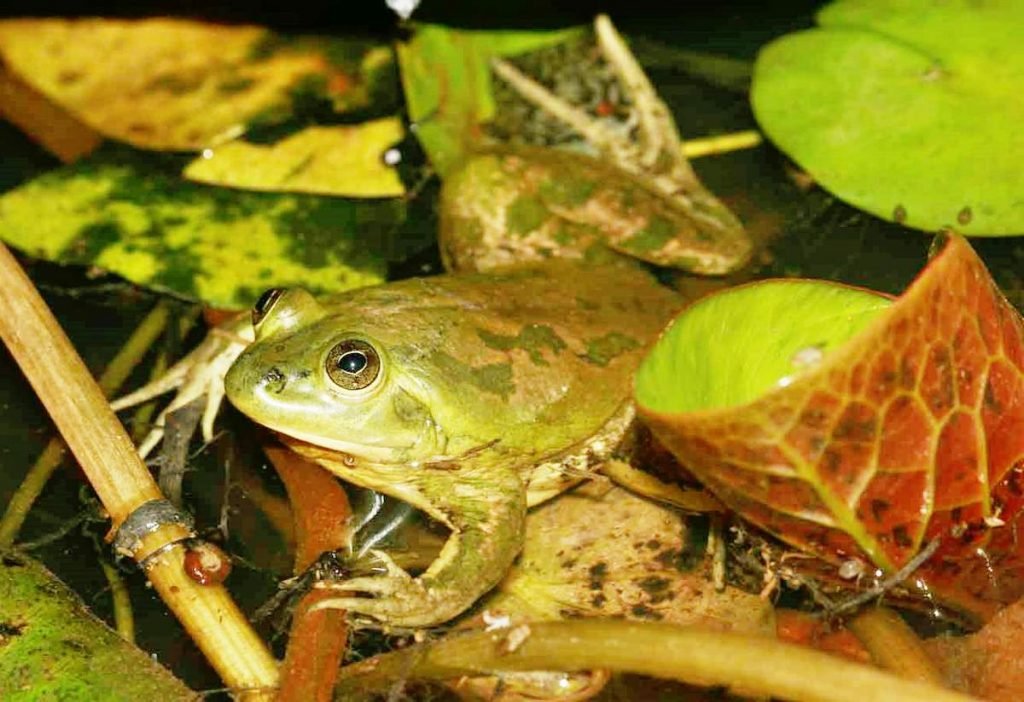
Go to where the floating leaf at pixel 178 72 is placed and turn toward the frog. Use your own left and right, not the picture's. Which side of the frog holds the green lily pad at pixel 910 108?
left

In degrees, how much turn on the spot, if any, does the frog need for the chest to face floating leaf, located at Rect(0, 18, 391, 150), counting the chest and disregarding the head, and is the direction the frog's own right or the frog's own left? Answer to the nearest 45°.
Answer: approximately 90° to the frog's own right

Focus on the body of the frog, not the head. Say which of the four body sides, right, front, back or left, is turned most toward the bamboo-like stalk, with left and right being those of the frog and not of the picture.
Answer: front

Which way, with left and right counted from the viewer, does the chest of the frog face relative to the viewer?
facing the viewer and to the left of the viewer

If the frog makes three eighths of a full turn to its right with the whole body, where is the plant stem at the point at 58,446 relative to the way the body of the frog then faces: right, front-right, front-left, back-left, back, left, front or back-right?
left

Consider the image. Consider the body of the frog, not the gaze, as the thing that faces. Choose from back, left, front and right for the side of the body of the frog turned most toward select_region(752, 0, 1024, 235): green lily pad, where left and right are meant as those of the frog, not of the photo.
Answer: back

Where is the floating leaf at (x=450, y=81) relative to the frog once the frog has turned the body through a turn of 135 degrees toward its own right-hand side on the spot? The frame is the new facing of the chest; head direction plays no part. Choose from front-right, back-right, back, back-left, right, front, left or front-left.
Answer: front

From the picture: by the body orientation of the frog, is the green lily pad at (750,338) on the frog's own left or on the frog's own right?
on the frog's own left

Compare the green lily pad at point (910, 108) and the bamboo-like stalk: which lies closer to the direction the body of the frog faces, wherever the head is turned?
the bamboo-like stalk
